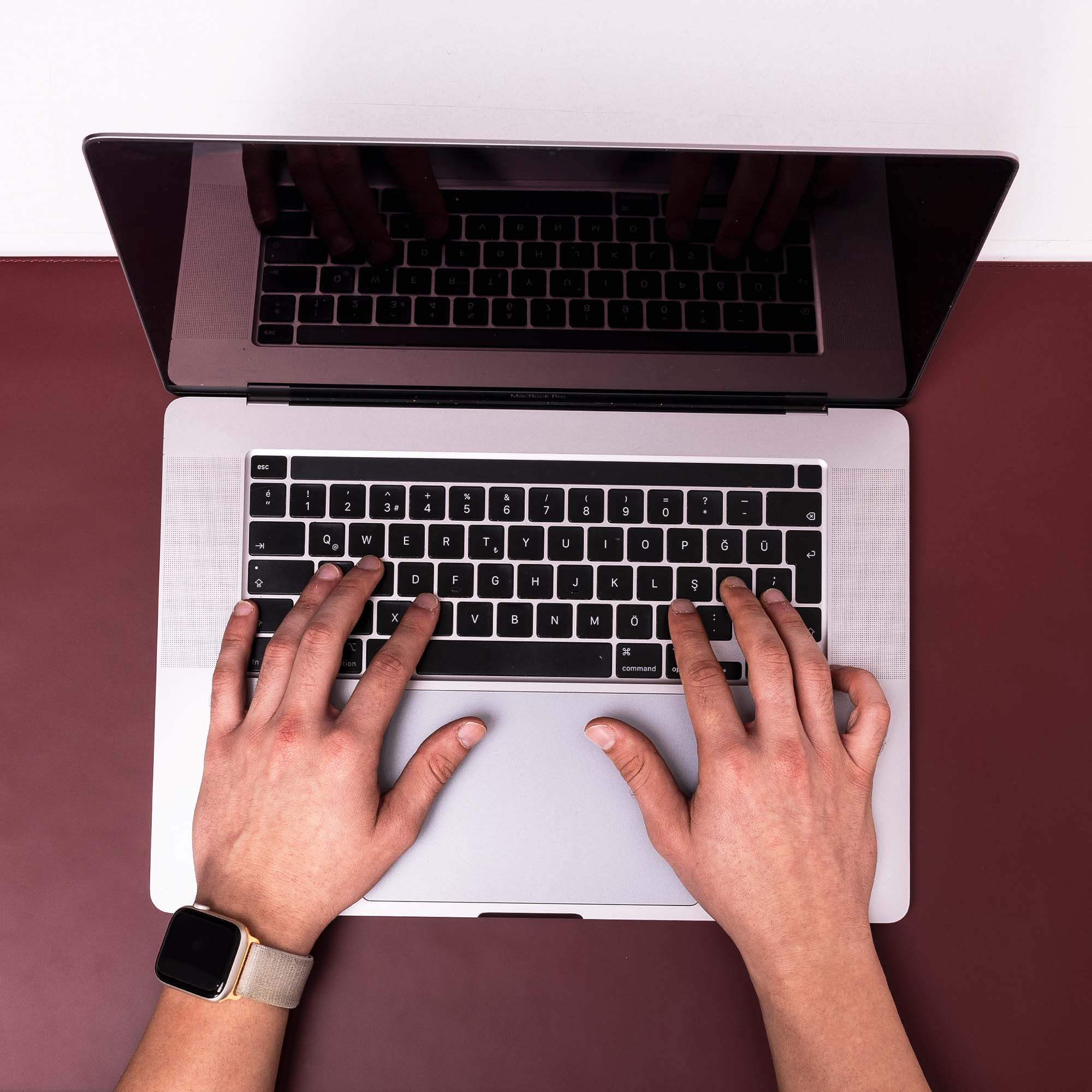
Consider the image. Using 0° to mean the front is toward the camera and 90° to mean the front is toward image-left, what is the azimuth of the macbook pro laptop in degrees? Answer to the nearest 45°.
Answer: approximately 0°
